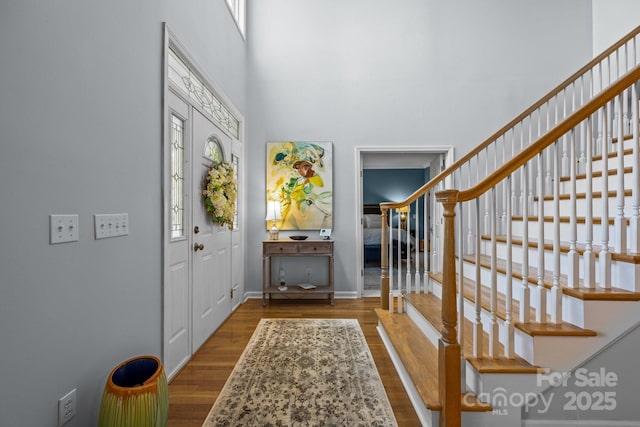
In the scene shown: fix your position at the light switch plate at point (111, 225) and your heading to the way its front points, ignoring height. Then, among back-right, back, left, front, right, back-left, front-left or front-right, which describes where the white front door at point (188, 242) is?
left

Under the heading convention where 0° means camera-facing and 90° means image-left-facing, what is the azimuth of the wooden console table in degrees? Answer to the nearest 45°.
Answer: approximately 0°

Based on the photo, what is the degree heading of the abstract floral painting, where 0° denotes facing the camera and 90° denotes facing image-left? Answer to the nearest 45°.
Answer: approximately 0°

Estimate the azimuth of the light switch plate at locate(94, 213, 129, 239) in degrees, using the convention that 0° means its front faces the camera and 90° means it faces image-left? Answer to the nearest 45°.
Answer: approximately 315°

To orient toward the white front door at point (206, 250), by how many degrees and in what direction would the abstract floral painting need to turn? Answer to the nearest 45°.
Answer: approximately 45° to its right

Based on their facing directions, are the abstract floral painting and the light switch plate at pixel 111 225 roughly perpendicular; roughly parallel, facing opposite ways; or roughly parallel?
roughly perpendicular

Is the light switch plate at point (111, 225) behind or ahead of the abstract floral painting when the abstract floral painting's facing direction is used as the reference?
ahead

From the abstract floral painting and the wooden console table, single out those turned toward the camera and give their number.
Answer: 2

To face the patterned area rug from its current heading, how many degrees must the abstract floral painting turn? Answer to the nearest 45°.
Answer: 0° — it already faces it

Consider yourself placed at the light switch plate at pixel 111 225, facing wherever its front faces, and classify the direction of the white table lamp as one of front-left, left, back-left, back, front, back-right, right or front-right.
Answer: left

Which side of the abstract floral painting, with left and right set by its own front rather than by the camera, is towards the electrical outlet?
front

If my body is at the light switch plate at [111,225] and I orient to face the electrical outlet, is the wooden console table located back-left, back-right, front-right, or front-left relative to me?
back-left
